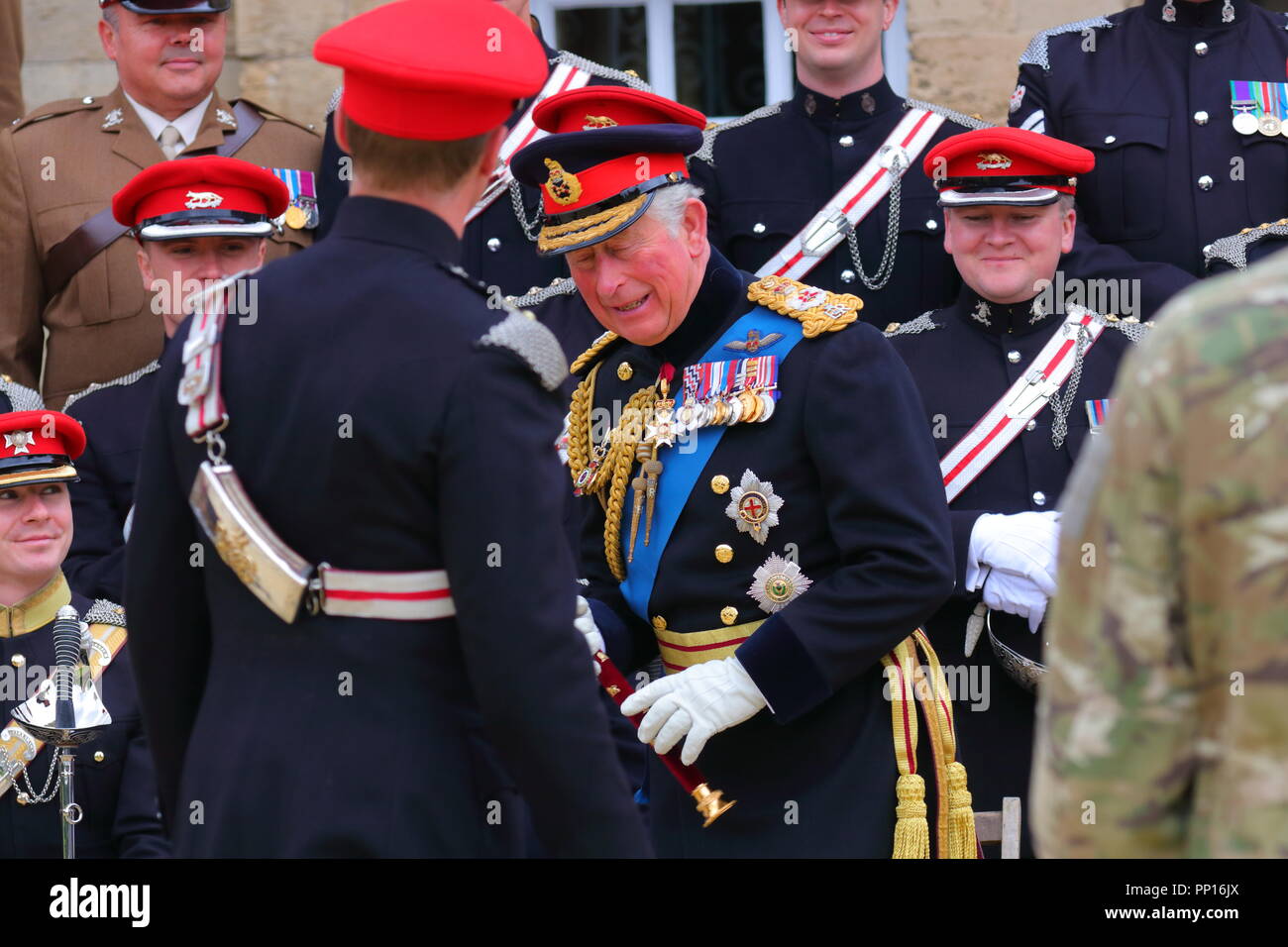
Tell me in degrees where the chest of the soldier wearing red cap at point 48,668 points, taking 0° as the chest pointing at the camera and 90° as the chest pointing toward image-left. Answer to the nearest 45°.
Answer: approximately 0°

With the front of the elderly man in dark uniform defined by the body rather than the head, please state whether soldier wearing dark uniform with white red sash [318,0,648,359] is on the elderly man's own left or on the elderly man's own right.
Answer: on the elderly man's own right

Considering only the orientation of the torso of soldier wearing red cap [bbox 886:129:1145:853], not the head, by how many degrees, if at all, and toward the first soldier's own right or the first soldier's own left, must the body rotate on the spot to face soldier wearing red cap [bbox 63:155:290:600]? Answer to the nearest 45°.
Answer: approximately 90° to the first soldier's own right

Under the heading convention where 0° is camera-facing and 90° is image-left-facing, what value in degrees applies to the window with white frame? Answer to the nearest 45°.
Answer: approximately 0°

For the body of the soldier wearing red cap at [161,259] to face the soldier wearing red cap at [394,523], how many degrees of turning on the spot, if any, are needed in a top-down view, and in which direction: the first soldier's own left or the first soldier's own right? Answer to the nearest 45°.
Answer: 0° — they already face them

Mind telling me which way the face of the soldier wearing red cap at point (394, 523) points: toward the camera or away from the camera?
away from the camera

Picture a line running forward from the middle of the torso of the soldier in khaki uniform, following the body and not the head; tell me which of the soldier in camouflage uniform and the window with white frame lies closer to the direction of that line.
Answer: the soldier in camouflage uniform
